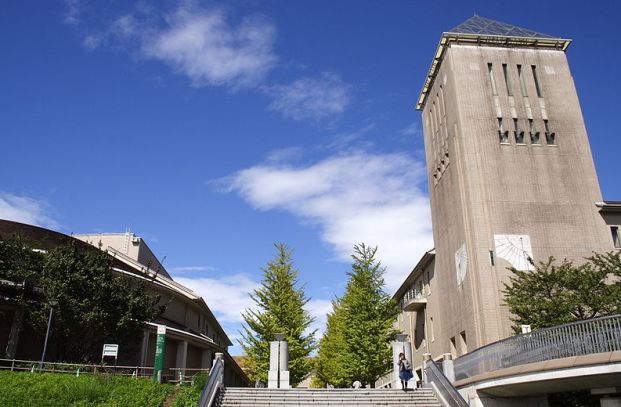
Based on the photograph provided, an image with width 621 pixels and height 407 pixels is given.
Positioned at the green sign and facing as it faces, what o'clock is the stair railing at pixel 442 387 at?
The stair railing is roughly at 10 o'clock from the green sign.

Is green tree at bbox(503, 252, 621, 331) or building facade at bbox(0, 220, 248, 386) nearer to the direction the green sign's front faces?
the green tree

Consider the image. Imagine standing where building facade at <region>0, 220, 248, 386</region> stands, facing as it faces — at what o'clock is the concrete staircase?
The concrete staircase is roughly at 1 o'clock from the building facade.

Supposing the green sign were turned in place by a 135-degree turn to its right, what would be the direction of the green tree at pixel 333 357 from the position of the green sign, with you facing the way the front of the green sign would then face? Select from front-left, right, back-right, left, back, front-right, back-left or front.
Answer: right

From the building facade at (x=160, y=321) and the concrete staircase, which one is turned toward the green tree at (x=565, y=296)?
the building facade

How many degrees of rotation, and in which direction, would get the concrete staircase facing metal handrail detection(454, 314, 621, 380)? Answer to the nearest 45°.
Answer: approximately 45° to its left

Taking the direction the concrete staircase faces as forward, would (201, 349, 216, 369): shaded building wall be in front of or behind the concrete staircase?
behind

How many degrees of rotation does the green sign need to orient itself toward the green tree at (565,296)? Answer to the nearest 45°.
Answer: approximately 90° to its left

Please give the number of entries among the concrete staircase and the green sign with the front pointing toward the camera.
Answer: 2

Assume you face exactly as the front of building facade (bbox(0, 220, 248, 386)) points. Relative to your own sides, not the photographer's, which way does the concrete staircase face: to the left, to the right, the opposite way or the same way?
to the right

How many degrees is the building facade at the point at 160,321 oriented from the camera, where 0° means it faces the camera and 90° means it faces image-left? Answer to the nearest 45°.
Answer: approximately 315°

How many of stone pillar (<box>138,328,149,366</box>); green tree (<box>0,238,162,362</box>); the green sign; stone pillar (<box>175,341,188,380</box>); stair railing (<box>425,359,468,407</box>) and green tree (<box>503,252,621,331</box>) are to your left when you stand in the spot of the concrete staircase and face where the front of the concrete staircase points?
2

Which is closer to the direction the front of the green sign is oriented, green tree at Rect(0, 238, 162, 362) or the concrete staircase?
the concrete staircase

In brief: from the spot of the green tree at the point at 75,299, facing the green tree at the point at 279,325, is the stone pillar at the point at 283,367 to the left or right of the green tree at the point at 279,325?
right
